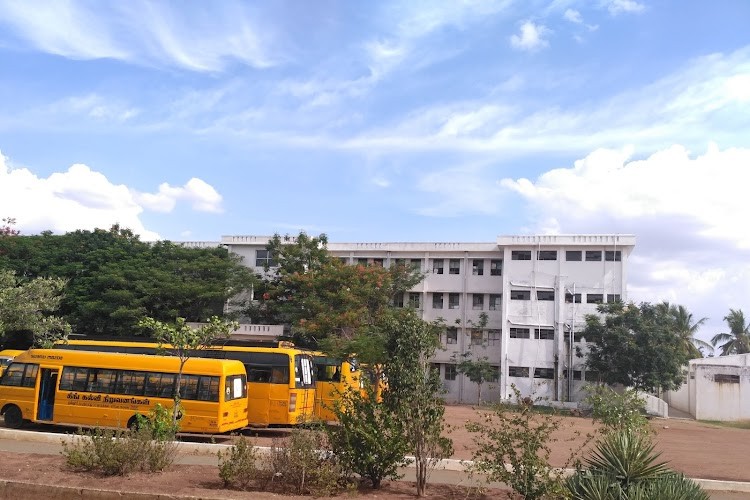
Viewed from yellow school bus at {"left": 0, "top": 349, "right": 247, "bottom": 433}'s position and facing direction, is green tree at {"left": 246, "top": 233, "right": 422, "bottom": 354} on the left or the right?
on its right

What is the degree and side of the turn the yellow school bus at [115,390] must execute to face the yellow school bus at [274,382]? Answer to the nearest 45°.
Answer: approximately 180°

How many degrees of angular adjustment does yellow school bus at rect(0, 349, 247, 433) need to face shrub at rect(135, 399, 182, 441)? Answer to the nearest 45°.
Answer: approximately 90° to its left

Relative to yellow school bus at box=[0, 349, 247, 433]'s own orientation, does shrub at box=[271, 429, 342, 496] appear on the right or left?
on its left

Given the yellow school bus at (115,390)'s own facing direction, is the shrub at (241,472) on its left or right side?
on its left

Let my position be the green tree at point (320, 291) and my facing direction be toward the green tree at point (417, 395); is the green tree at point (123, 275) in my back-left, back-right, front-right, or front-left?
back-right

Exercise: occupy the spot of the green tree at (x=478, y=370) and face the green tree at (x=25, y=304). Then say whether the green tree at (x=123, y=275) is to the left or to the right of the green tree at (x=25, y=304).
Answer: right

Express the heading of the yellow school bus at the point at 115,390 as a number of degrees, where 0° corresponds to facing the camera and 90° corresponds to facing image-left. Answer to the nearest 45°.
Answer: approximately 90°

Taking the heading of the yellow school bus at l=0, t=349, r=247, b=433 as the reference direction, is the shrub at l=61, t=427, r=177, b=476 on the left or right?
on its left

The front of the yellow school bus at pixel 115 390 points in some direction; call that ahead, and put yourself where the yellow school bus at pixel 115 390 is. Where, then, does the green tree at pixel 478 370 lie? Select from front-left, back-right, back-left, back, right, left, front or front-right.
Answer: back-right

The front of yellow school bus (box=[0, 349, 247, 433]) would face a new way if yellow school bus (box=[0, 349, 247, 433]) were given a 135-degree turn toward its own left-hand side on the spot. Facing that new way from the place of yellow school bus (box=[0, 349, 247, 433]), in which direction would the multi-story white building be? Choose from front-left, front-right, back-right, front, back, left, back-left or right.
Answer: left

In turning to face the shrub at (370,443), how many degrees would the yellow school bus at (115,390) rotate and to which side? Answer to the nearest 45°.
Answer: approximately 90° to its left

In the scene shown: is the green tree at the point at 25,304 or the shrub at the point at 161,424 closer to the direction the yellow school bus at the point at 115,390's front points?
the green tree

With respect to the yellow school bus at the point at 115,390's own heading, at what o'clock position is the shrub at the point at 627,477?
The shrub is roughly at 8 o'clock from the yellow school bus.

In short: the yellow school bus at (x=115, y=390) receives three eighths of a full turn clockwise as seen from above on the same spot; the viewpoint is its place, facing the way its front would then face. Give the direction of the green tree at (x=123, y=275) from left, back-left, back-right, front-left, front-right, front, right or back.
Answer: front-left
